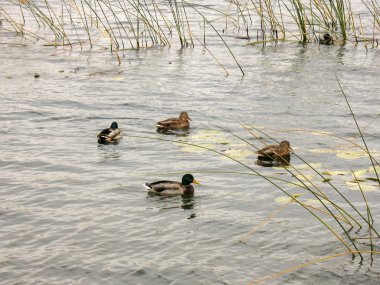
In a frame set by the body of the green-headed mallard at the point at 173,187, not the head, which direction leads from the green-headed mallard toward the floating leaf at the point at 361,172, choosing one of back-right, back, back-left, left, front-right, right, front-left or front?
front

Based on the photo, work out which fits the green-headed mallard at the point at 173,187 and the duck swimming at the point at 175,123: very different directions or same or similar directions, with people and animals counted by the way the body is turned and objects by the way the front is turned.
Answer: same or similar directions

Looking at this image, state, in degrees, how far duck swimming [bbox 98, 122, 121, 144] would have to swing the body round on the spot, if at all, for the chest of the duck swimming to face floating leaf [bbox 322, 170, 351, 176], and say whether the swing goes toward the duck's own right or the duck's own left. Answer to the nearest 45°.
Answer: approximately 90° to the duck's own right

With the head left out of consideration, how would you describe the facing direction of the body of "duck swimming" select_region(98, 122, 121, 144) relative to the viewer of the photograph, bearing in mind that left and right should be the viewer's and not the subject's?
facing away from the viewer and to the right of the viewer

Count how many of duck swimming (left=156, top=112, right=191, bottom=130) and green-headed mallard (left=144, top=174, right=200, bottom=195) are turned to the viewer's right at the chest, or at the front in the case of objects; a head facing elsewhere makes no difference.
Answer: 2

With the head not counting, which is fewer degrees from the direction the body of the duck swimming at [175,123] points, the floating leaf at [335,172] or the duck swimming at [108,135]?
the floating leaf

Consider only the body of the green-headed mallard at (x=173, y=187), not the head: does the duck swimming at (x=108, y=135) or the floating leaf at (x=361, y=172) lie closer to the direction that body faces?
the floating leaf

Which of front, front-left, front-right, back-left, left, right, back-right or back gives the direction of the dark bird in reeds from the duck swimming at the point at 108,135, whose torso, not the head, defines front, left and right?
front

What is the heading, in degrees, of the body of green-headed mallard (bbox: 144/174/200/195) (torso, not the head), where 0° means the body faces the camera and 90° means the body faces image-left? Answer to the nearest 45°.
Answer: approximately 270°

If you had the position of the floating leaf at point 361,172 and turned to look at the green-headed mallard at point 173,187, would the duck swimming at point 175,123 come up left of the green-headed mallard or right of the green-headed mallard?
right

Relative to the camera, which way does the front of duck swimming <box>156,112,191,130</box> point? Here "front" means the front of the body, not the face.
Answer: to the viewer's right

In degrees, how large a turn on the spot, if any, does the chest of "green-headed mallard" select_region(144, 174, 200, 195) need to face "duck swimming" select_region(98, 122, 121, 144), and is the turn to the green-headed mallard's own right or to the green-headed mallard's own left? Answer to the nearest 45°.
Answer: approximately 135° to the green-headed mallard's own left

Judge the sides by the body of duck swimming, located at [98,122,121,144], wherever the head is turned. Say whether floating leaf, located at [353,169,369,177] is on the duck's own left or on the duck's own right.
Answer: on the duck's own right
